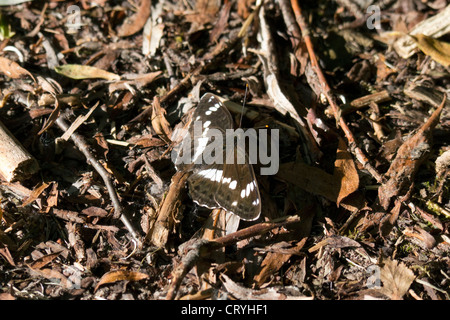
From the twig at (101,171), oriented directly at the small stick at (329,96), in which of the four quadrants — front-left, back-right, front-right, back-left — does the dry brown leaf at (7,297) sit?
back-right

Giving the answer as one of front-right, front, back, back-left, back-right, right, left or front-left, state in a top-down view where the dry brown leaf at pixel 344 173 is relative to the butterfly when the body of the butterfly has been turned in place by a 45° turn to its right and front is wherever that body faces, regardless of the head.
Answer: front

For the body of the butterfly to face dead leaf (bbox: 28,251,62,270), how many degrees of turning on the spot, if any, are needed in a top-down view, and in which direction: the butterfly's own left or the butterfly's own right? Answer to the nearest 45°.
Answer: approximately 135° to the butterfly's own left

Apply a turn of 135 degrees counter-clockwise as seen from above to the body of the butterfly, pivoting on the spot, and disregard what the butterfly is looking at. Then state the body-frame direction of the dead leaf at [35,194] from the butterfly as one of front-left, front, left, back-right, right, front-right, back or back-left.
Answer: front

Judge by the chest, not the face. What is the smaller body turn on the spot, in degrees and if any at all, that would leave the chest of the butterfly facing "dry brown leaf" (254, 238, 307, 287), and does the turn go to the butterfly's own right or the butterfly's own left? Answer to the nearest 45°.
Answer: approximately 135° to the butterfly's own right

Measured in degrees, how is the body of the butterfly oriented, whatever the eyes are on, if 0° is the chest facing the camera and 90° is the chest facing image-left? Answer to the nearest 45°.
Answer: approximately 225°

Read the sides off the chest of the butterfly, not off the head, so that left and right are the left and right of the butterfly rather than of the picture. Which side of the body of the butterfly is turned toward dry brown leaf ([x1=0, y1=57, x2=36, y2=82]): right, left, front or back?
left

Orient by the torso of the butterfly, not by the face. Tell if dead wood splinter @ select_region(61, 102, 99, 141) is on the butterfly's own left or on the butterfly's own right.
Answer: on the butterfly's own left

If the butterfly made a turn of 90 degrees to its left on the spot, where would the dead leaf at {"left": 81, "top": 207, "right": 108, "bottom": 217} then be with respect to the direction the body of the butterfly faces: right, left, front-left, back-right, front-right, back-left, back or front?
front-left

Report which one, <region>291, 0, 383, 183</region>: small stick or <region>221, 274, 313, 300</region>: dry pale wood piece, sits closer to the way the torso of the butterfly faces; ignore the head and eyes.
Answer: the small stick

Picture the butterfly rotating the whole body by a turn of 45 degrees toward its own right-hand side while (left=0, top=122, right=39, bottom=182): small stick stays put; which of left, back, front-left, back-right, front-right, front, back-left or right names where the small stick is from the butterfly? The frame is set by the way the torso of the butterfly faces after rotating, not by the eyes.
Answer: back

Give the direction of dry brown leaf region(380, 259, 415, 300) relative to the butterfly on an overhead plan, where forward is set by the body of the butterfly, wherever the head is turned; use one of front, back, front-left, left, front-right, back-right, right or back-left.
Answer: right
